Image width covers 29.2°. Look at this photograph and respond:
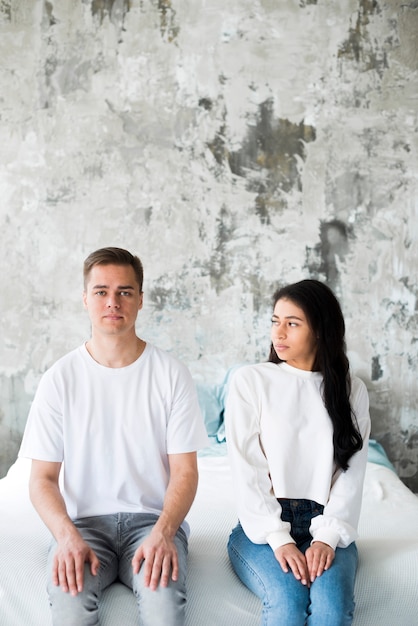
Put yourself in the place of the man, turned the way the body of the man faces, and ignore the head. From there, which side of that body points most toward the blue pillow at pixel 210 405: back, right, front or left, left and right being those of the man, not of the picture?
back

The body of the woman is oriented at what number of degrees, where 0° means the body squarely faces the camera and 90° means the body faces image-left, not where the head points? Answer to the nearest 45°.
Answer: approximately 0°

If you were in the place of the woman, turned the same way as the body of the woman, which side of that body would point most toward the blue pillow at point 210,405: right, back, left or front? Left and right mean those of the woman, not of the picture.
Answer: back

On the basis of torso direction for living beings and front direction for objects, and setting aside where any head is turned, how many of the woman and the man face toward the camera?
2

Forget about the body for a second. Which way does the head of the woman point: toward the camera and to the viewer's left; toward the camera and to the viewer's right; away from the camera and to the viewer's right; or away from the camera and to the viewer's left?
toward the camera and to the viewer's left
